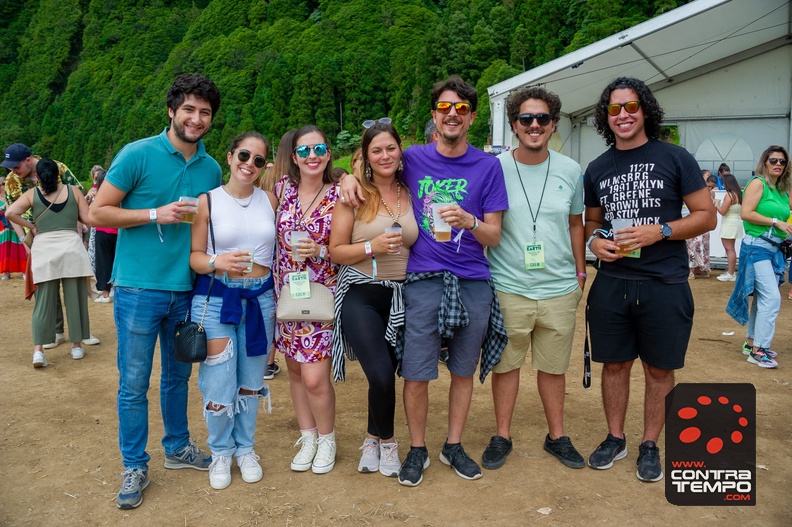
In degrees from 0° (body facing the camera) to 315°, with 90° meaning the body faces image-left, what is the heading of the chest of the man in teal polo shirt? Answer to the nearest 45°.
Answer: approximately 315°

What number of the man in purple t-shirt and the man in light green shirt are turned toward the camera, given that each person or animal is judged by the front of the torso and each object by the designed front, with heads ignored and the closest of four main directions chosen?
2

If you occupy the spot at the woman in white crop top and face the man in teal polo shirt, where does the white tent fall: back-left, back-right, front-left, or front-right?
back-right

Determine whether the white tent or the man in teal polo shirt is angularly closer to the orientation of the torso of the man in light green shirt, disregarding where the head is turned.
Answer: the man in teal polo shirt

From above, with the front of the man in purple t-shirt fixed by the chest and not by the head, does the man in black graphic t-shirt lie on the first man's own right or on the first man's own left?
on the first man's own left

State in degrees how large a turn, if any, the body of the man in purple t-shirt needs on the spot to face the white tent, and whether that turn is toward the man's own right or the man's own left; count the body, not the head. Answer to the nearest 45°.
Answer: approximately 135° to the man's own left

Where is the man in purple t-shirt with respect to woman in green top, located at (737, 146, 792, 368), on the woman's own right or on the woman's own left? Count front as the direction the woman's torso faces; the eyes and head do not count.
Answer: on the woman's own right

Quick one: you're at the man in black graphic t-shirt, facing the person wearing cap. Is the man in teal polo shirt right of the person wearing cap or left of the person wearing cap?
left

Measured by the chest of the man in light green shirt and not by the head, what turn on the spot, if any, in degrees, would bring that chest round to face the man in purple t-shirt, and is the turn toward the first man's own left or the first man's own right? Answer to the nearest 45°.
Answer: approximately 45° to the first man's own right

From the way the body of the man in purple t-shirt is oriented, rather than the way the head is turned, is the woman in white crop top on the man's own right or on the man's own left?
on the man's own right

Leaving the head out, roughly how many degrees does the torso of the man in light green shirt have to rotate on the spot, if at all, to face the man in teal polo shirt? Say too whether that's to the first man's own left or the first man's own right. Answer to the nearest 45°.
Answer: approximately 90° to the first man's own right

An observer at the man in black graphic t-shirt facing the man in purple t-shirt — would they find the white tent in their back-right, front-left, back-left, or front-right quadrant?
back-right

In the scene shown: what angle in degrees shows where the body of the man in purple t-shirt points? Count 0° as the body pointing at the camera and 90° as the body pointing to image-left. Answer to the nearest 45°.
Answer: approximately 0°

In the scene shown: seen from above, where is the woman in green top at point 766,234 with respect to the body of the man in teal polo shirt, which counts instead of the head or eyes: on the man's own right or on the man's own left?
on the man's own left
